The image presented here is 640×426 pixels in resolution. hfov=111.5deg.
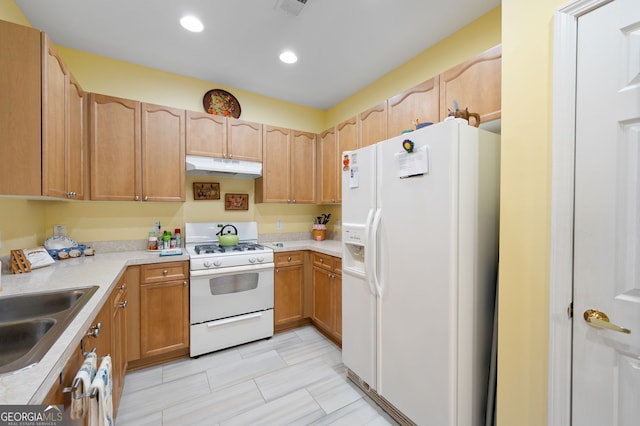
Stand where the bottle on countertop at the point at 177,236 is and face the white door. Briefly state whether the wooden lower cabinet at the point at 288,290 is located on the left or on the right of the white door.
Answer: left

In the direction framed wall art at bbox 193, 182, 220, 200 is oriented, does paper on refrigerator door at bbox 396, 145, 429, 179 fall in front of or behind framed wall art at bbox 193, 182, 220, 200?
in front

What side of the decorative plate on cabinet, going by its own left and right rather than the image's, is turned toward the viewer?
front

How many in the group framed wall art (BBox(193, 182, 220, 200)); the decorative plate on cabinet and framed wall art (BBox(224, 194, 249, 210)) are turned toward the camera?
3

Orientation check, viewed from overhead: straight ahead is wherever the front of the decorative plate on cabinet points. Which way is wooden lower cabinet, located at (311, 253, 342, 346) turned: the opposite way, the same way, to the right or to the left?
to the right

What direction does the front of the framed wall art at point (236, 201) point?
toward the camera

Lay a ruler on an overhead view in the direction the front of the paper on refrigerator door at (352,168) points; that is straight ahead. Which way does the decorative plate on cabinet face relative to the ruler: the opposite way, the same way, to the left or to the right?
to the left

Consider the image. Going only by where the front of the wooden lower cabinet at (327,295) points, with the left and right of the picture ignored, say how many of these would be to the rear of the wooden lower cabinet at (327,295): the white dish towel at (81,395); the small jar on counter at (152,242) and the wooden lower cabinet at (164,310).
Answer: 0

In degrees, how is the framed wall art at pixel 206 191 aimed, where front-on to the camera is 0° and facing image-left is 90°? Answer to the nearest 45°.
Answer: approximately 0°

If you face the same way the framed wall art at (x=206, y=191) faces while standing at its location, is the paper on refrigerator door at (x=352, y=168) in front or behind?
in front

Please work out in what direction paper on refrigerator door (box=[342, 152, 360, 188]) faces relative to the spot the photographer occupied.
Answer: facing the viewer and to the left of the viewer

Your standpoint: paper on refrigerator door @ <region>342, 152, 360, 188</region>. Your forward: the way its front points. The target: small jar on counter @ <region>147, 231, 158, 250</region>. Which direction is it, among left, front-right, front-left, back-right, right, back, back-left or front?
front-right
